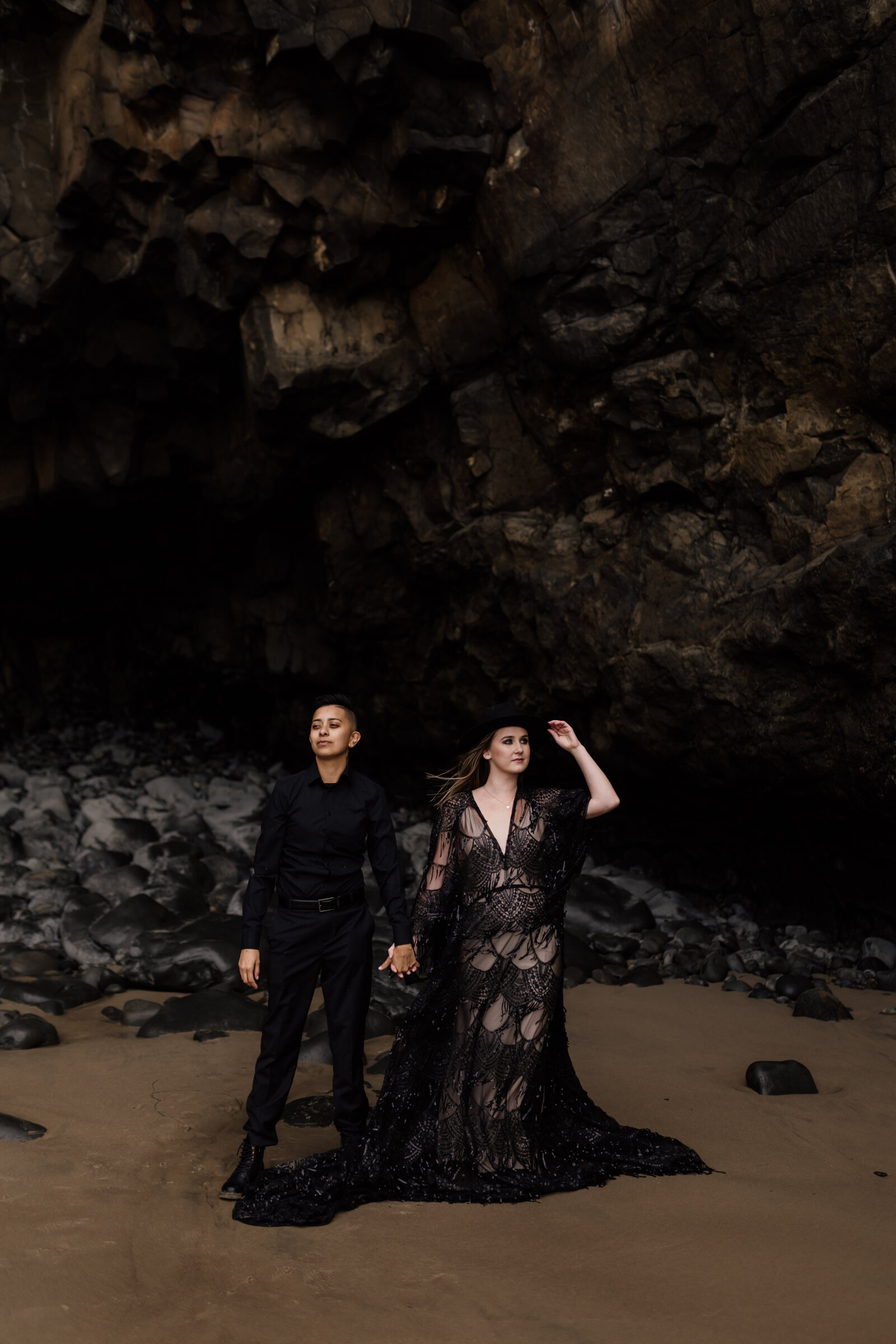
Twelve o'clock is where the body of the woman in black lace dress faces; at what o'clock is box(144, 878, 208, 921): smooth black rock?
The smooth black rock is roughly at 5 o'clock from the woman in black lace dress.

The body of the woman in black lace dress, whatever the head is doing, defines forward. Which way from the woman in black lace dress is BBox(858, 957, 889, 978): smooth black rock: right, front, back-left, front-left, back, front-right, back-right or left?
back-left

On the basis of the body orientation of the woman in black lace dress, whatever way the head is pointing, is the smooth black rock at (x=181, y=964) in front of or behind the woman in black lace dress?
behind

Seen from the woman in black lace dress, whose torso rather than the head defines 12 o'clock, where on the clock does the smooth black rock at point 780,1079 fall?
The smooth black rock is roughly at 8 o'clock from the woman in black lace dress.

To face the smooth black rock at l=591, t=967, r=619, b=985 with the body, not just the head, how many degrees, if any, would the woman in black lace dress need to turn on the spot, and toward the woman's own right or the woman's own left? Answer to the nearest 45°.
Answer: approximately 180°

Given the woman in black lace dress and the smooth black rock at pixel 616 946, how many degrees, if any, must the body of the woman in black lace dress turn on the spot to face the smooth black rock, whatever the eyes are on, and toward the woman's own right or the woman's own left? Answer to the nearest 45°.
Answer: approximately 180°

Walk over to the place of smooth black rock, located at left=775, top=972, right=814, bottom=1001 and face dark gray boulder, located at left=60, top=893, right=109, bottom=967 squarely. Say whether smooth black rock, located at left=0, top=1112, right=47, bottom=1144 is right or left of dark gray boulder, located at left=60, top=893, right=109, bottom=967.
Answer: left

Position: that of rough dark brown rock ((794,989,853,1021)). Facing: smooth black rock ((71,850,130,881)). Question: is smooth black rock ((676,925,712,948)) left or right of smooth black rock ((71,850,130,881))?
right

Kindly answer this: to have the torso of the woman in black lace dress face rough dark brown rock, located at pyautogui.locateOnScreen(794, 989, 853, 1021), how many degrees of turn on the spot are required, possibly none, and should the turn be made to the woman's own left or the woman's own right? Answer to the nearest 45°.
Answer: approximately 135° to the woman's own left

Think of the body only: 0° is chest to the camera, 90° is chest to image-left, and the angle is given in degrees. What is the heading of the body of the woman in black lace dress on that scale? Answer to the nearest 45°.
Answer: approximately 0°

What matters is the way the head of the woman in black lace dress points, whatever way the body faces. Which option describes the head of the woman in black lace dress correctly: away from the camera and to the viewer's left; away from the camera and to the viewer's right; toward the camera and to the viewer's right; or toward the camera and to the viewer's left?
toward the camera and to the viewer's right

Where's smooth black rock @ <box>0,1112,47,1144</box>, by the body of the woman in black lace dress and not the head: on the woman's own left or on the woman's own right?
on the woman's own right

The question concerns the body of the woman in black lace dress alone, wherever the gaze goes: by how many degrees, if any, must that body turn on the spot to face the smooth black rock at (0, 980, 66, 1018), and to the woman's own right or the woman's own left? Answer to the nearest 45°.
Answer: approximately 135° to the woman's own right
